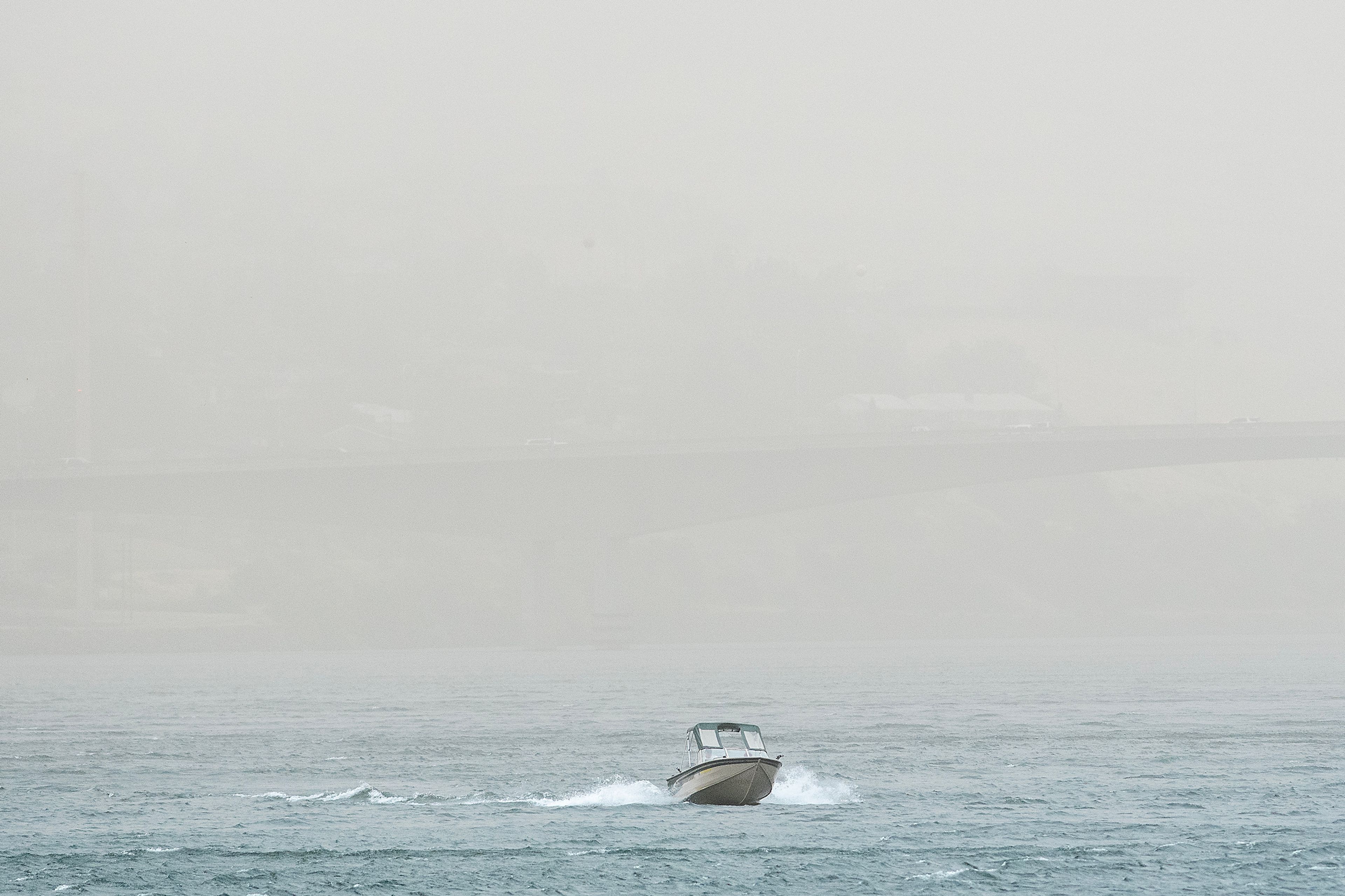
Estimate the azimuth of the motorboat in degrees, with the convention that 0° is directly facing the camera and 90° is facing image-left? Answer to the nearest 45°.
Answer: approximately 315°
